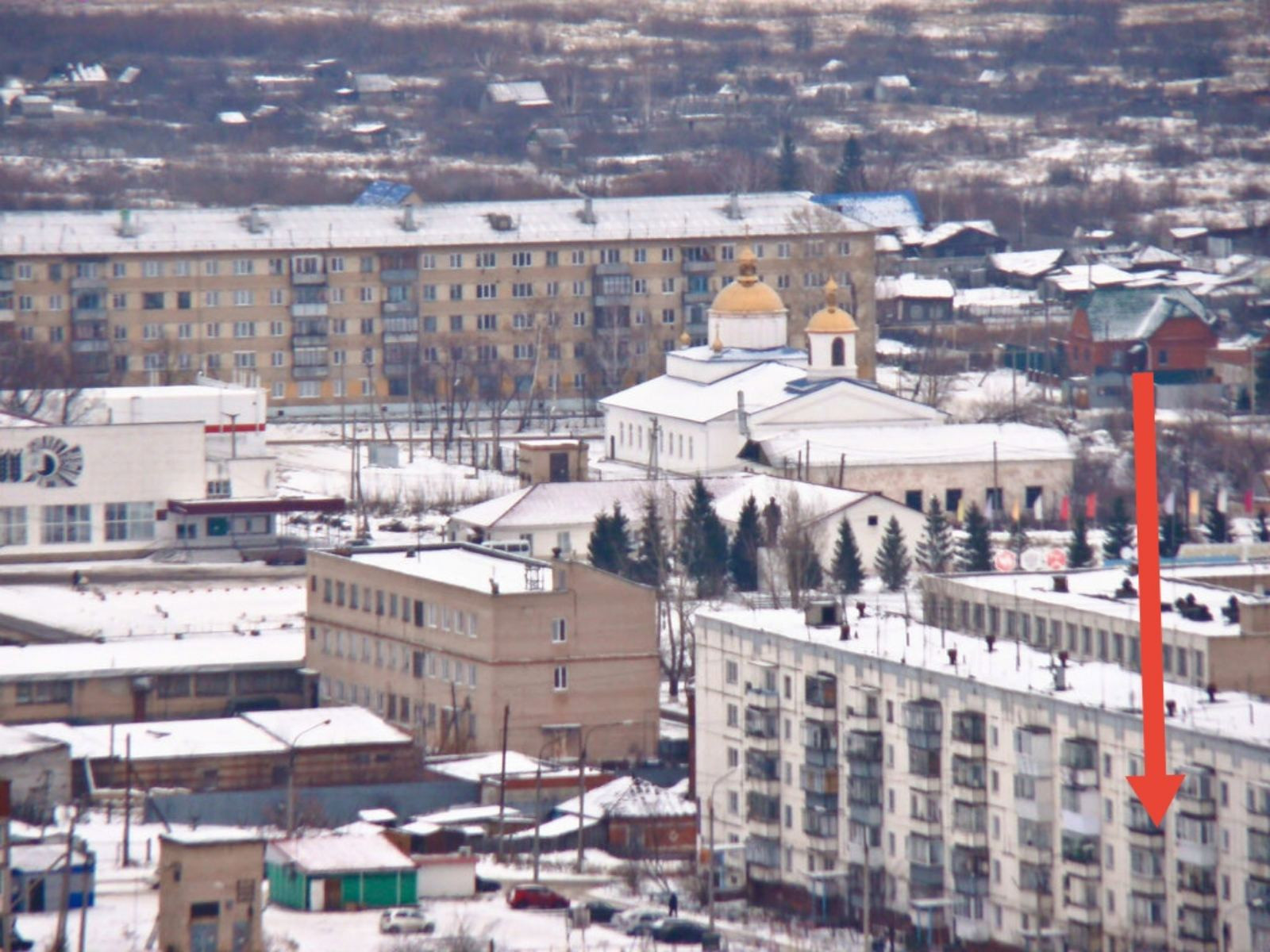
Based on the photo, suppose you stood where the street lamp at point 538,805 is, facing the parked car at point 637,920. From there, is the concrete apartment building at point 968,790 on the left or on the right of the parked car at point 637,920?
left

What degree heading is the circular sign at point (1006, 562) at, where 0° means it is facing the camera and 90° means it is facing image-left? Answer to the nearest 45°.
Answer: approximately 0°

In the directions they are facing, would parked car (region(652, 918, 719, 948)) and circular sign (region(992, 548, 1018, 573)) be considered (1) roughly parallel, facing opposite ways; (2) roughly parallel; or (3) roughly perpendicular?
roughly perpendicular

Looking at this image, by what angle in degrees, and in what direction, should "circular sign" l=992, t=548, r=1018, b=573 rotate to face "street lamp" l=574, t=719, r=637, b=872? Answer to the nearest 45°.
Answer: approximately 45° to its right
